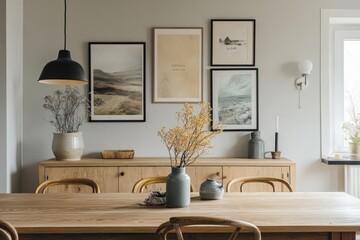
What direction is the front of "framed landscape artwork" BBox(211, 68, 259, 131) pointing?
toward the camera

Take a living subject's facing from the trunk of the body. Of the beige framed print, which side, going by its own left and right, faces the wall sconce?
left

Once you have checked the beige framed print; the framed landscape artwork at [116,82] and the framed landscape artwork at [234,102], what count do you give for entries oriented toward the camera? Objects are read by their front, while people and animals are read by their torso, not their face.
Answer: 3

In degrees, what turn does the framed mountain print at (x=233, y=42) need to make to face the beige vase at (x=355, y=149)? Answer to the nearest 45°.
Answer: approximately 90° to its left

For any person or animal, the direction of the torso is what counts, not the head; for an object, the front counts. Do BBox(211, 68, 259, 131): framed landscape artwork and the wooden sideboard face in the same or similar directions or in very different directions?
same or similar directions

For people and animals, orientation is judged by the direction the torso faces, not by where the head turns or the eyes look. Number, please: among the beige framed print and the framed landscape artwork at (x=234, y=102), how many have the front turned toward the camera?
2

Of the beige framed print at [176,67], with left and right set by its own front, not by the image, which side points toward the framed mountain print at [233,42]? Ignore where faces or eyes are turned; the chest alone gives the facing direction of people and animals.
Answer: left

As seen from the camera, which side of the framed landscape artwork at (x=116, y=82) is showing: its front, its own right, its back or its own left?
front

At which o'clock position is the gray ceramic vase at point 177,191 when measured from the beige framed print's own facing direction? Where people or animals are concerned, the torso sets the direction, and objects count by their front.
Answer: The gray ceramic vase is roughly at 12 o'clock from the beige framed print.

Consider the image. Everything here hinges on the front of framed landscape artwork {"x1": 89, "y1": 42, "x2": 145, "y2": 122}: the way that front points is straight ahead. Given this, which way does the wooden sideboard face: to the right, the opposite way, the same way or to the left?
the same way

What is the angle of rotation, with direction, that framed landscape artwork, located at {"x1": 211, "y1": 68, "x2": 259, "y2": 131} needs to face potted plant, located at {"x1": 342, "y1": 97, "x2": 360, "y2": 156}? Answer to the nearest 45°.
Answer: approximately 90° to its left

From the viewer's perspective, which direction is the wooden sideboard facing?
toward the camera

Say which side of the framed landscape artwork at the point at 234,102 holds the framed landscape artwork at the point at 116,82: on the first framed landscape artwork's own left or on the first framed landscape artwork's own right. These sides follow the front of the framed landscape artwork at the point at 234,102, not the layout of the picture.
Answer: on the first framed landscape artwork's own right

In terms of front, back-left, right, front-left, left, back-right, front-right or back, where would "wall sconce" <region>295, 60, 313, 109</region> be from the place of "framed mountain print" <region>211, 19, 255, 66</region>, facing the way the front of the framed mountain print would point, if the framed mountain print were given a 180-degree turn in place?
right
